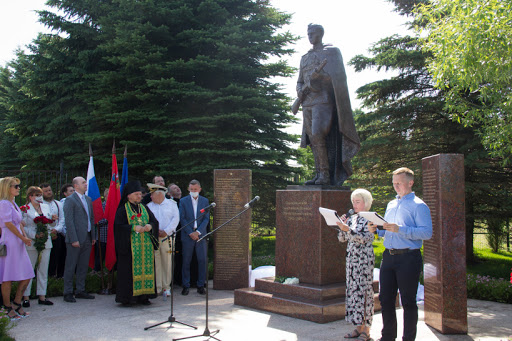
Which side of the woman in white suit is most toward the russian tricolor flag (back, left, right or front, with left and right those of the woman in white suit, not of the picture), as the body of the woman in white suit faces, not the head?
left

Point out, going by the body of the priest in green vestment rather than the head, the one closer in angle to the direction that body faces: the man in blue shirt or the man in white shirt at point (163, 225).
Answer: the man in blue shirt

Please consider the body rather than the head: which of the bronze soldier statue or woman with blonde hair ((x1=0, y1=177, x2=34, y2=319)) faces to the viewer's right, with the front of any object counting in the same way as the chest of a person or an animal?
the woman with blonde hair

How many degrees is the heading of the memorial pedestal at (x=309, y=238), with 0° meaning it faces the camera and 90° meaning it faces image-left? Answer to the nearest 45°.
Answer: approximately 45°

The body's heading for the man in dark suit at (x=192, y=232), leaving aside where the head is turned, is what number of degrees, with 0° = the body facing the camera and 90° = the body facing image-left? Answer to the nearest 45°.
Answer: approximately 0°

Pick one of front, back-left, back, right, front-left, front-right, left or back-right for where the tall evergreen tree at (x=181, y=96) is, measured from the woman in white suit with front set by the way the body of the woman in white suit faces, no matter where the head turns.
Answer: left

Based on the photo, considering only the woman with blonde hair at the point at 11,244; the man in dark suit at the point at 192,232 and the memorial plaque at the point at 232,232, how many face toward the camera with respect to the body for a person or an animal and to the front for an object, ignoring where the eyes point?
2

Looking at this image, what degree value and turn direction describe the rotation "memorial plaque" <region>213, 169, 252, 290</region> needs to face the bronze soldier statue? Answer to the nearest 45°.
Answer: approximately 45° to its left

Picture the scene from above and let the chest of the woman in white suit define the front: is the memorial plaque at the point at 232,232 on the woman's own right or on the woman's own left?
on the woman's own left

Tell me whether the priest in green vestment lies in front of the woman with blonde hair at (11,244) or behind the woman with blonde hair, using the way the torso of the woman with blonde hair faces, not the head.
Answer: in front

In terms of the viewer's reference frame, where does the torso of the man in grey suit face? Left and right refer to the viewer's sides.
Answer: facing the viewer and to the right of the viewer
